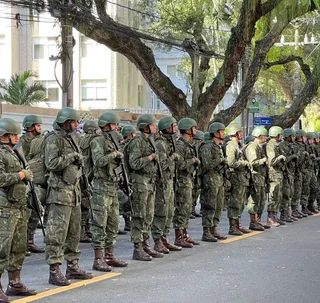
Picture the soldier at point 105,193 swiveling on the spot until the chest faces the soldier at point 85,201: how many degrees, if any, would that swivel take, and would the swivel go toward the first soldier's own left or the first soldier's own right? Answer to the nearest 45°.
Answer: approximately 135° to the first soldier's own left

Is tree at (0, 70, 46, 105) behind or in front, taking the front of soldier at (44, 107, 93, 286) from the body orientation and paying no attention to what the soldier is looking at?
behind
